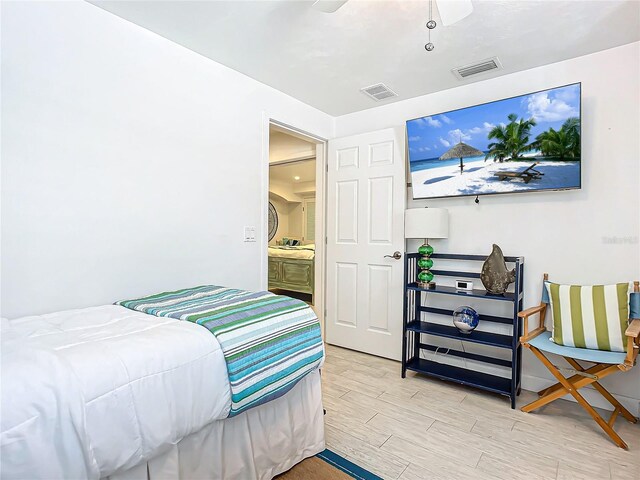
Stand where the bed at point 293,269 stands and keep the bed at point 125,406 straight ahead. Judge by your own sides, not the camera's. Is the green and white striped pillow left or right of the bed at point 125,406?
left

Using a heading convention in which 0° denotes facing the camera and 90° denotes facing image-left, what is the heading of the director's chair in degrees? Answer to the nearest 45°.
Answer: approximately 45°

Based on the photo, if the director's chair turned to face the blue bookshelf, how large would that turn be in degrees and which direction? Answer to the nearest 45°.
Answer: approximately 45° to its right
